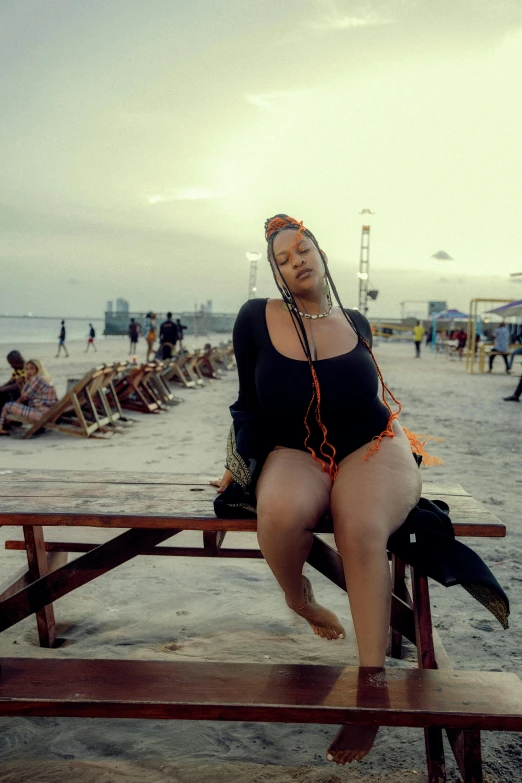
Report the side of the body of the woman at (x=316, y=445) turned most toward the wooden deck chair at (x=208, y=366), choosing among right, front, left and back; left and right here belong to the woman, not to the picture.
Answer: back

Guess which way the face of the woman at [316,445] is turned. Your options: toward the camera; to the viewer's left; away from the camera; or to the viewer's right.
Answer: toward the camera

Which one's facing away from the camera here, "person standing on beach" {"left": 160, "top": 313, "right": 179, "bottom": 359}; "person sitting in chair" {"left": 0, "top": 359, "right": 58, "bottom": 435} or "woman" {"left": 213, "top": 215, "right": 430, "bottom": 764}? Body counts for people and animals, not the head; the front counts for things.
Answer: the person standing on beach

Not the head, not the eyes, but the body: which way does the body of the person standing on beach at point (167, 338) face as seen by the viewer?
away from the camera

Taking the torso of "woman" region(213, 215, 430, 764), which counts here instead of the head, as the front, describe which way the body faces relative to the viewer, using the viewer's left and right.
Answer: facing the viewer

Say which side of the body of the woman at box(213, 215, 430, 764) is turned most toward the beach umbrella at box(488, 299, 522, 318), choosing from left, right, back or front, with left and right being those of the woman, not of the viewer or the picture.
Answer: back
